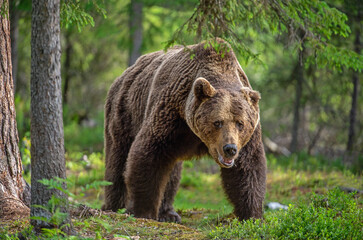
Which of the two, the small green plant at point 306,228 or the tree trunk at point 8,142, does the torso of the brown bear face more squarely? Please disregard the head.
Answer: the small green plant

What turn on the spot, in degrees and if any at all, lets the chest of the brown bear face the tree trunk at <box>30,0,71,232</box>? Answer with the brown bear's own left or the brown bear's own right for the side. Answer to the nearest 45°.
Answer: approximately 90° to the brown bear's own right

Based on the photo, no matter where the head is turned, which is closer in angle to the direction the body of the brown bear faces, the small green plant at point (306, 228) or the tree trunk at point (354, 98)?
the small green plant

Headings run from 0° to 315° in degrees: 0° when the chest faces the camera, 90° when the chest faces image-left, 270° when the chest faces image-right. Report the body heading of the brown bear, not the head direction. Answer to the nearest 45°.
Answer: approximately 315°

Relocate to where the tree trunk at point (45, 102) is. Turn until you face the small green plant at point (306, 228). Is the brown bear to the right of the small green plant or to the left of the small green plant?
left

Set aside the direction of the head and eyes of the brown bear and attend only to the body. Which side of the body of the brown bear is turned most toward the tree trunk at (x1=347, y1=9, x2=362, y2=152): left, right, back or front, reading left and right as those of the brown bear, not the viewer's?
left

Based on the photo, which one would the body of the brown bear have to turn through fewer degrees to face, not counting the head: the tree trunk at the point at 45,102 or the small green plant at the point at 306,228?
the small green plant

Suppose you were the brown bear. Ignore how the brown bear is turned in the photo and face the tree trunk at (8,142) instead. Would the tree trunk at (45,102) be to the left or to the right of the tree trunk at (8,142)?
left

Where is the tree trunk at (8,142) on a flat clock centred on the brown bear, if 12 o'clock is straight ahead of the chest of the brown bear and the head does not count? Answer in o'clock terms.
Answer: The tree trunk is roughly at 4 o'clock from the brown bear.
